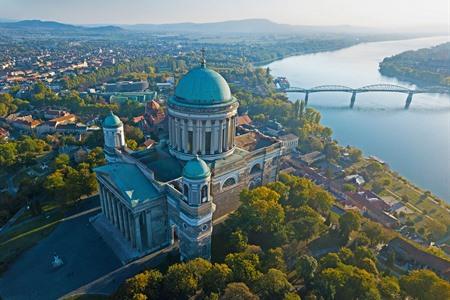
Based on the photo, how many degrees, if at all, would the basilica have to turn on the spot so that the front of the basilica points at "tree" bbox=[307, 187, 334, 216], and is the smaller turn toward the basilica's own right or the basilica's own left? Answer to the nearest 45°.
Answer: approximately 135° to the basilica's own left

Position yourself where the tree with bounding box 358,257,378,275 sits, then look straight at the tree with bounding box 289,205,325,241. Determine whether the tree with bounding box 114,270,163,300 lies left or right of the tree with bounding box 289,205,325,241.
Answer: left

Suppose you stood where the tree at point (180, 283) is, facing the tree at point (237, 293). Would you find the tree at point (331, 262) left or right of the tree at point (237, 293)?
left

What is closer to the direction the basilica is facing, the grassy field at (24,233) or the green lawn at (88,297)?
the green lawn

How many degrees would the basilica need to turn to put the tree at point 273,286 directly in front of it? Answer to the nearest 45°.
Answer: approximately 90° to its left

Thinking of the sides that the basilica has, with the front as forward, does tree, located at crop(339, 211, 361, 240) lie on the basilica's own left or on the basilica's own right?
on the basilica's own left

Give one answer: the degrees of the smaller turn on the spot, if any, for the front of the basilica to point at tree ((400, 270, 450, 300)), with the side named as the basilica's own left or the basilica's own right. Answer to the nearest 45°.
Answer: approximately 90° to the basilica's own left

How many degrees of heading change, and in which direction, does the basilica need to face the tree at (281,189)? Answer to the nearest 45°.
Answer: approximately 135° to its left

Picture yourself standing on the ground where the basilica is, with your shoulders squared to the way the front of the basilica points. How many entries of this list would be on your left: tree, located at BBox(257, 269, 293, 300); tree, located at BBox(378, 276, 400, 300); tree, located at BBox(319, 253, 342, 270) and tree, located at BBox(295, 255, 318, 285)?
4

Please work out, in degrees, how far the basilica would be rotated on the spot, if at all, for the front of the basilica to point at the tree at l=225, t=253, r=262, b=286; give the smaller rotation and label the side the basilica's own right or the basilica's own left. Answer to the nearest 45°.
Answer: approximately 90° to the basilica's own left

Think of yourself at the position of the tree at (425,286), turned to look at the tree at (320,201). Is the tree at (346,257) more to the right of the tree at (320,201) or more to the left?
left

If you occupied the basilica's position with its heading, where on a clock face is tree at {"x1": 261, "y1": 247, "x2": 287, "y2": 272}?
The tree is roughly at 9 o'clock from the basilica.

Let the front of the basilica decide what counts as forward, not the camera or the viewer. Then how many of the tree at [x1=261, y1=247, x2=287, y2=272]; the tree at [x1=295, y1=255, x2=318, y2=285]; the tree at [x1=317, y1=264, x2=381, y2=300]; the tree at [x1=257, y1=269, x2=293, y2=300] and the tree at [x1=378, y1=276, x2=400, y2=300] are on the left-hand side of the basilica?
5

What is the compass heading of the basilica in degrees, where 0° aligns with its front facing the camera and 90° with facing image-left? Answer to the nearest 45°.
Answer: approximately 45°

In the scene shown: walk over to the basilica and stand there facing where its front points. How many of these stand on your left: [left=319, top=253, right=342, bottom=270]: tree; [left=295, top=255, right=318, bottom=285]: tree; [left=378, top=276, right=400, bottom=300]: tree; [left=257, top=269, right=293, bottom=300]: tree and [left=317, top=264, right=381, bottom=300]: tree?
5

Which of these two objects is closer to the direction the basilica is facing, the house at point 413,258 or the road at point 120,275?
the road

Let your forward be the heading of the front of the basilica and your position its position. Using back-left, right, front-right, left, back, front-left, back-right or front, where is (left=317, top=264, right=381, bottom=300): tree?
left
